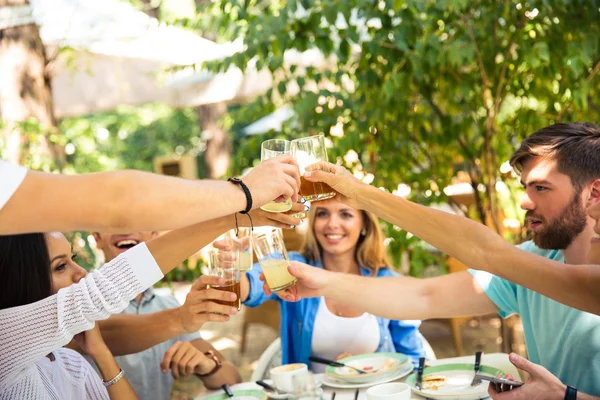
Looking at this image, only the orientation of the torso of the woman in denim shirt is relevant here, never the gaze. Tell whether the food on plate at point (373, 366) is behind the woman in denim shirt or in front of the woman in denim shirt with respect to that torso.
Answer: in front

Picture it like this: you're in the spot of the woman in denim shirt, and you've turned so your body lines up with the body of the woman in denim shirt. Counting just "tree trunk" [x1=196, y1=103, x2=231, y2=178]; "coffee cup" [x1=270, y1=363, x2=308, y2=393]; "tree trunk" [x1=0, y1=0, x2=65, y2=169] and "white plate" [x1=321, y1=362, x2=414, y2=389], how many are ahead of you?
2

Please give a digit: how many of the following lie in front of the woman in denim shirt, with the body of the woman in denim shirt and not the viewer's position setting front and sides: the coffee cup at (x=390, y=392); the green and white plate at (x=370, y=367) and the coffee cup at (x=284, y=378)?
3

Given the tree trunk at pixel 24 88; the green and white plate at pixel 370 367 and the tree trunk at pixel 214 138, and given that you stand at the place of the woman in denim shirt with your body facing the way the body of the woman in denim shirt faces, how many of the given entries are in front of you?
1

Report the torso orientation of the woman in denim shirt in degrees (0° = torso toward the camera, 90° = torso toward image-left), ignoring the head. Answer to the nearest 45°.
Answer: approximately 0°

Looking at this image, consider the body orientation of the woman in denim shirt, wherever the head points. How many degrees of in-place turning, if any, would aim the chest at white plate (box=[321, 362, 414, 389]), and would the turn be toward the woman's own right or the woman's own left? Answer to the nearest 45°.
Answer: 0° — they already face it

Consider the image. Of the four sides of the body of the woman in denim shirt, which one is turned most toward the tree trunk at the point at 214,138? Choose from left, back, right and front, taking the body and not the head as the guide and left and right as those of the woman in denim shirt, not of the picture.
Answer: back

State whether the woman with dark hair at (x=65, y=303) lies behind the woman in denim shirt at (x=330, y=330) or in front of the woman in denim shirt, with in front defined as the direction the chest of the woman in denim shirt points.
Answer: in front
